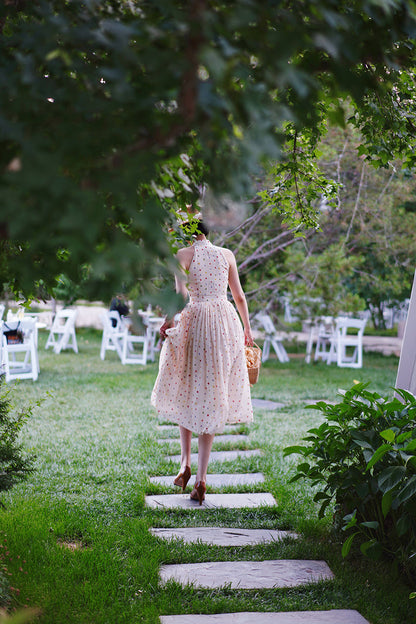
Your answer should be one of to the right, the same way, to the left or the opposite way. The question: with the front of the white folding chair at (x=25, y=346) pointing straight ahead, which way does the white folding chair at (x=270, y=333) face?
to the right
